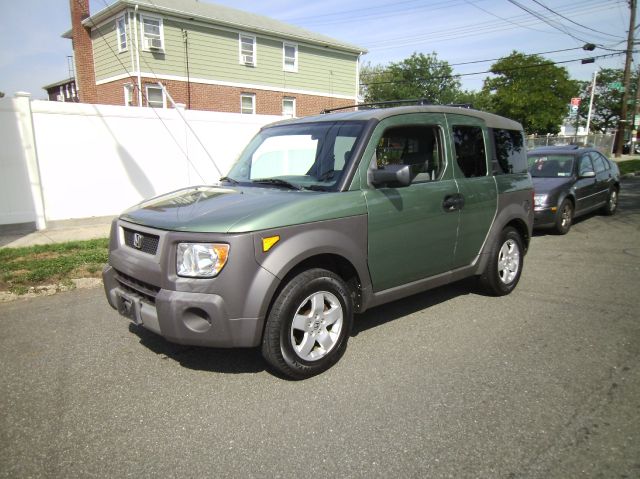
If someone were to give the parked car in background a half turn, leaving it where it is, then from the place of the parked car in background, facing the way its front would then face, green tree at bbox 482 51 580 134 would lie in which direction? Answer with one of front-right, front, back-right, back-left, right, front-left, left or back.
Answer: front-left

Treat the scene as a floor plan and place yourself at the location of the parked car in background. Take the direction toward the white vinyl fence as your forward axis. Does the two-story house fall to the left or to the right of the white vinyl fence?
right

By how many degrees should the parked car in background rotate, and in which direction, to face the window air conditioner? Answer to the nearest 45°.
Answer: approximately 45° to its right

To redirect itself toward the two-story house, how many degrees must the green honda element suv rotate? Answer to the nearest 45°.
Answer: approximately 135° to its right

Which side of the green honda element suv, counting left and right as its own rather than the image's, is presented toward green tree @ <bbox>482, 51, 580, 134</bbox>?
back

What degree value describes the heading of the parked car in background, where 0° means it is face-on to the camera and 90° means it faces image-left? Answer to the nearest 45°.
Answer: approximately 45°

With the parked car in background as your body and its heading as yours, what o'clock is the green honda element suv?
The green honda element suv is roughly at 11 o'clock from the parked car in background.

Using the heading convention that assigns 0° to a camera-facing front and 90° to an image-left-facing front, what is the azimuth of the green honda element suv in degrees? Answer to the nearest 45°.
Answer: approximately 45°

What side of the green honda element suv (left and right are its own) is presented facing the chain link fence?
back

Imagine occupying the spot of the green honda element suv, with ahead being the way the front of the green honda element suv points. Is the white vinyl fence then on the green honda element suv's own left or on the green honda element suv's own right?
on the green honda element suv's own right
